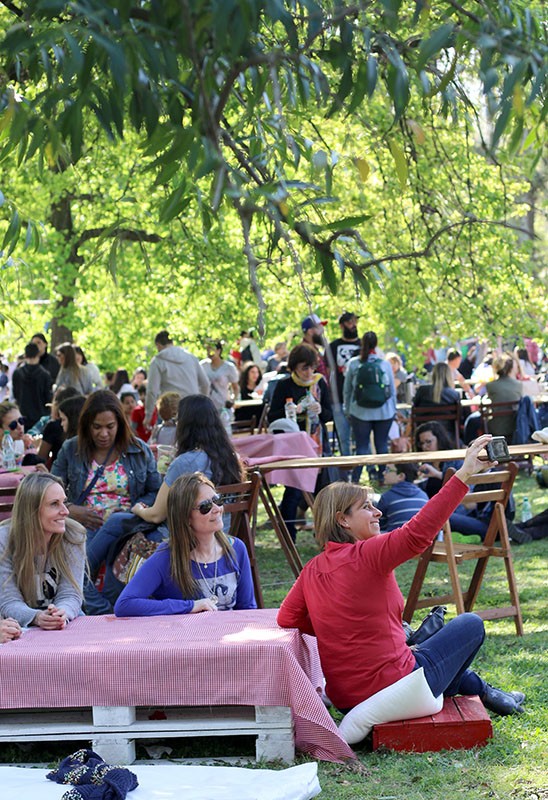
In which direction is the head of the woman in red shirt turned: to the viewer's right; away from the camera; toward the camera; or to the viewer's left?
to the viewer's right

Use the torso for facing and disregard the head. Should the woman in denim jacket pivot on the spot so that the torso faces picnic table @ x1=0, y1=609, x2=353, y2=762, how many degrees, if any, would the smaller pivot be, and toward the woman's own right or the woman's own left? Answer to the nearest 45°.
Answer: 0° — they already face it

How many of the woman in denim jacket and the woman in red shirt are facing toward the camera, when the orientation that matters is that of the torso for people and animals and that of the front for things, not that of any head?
1

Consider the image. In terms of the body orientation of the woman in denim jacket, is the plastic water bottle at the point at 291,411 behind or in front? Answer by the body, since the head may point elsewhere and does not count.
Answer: behind

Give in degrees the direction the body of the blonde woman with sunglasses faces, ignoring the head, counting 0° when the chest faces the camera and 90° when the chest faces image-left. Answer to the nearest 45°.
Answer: approximately 315°

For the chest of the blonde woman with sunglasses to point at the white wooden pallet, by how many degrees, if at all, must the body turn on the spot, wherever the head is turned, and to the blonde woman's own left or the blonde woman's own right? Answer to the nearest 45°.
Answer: approximately 45° to the blonde woman's own right

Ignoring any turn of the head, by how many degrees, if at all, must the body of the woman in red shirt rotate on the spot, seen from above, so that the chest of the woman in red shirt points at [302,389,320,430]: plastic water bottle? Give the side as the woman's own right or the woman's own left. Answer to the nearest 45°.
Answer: approximately 45° to the woman's own left

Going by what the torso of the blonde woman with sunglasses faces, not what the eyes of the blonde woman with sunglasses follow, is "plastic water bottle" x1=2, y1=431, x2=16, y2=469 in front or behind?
behind
